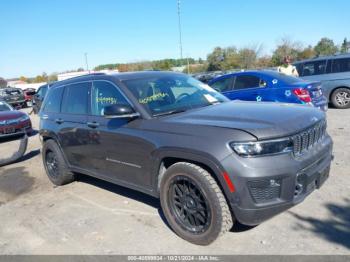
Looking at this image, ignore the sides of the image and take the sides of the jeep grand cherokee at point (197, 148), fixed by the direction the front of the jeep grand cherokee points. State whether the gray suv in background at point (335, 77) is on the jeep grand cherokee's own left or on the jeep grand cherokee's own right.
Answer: on the jeep grand cherokee's own left

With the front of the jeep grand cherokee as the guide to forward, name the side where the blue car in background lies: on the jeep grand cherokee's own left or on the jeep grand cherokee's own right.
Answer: on the jeep grand cherokee's own left

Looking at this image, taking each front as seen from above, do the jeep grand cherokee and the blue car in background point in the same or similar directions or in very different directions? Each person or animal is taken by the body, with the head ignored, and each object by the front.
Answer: very different directions

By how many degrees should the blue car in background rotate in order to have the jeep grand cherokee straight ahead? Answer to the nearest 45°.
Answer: approximately 135° to its left

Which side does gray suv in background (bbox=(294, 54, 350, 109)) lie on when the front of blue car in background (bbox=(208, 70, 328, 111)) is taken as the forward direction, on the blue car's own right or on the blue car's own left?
on the blue car's own right

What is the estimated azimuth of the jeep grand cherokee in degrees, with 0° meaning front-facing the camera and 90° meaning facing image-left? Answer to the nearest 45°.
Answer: approximately 315°

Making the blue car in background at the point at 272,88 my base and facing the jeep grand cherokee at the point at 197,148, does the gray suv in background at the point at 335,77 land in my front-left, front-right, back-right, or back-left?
back-left

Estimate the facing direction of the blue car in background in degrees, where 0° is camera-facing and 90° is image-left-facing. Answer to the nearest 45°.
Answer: approximately 135°
